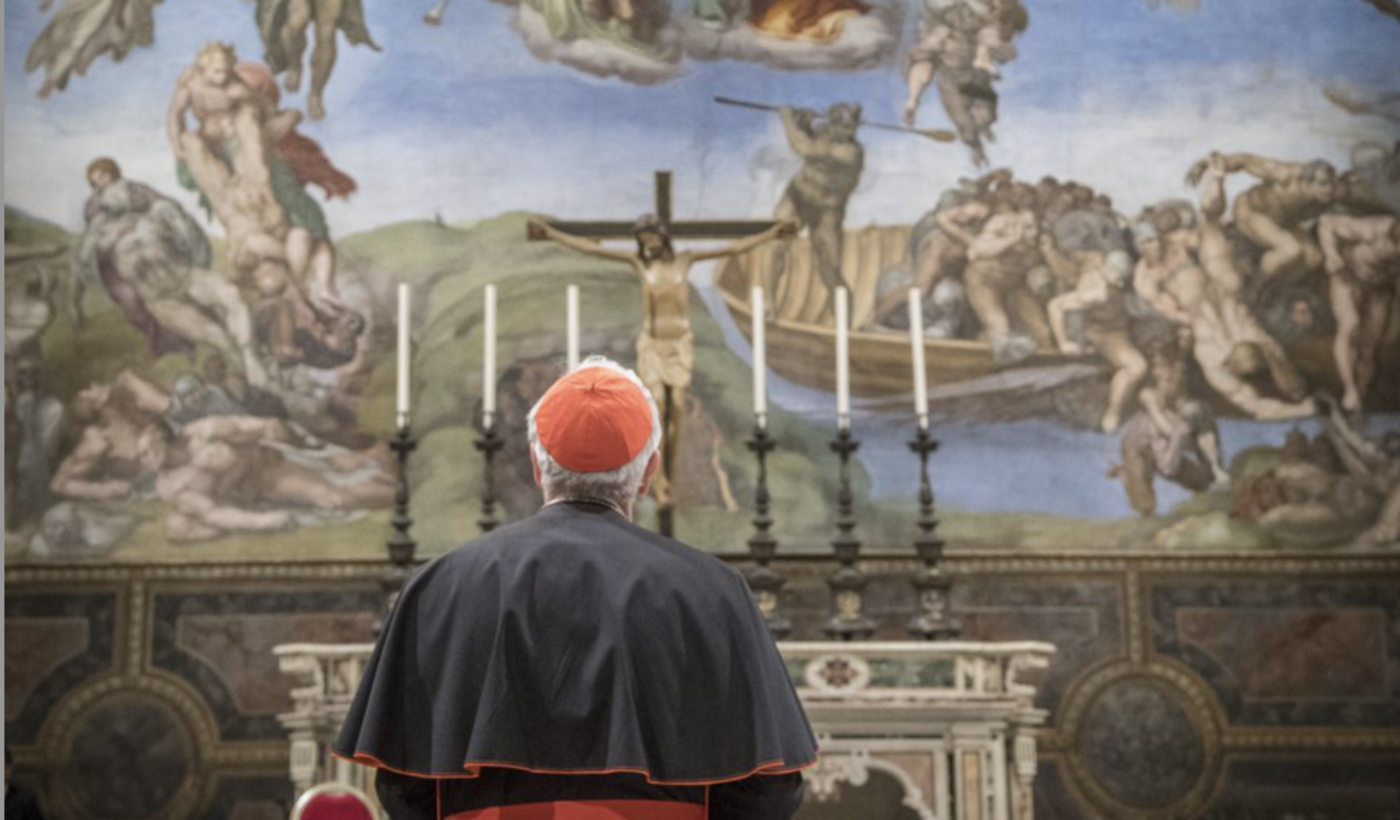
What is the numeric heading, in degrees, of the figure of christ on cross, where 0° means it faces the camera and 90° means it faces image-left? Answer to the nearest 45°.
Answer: approximately 0°

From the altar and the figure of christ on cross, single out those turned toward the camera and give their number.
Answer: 2

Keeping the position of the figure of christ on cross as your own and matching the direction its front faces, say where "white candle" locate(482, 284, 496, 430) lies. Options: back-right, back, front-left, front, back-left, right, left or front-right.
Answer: front-right

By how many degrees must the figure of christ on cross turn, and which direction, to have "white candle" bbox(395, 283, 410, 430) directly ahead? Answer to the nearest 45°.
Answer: approximately 45° to its right

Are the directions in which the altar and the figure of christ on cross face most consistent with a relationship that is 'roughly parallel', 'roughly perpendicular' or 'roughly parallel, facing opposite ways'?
roughly parallel

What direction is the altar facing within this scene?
toward the camera
